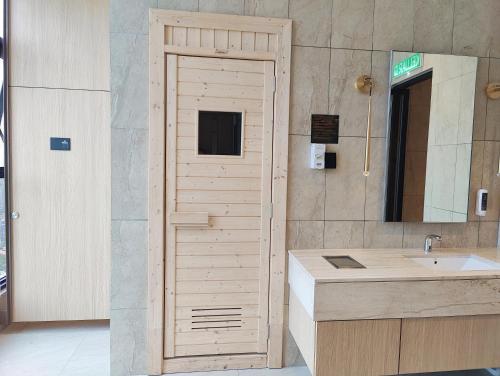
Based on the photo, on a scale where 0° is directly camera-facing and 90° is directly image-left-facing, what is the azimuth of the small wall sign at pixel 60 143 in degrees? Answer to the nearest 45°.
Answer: approximately 0°

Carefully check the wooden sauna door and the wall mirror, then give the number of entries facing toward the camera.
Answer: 2

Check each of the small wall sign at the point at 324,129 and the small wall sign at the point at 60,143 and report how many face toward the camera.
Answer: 2

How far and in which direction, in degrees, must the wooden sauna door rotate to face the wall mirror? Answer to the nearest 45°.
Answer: approximately 90° to its left

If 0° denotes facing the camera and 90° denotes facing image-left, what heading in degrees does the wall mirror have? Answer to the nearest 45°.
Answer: approximately 0°

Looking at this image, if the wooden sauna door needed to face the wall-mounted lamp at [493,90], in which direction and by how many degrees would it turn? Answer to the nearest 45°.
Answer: approximately 90° to its left

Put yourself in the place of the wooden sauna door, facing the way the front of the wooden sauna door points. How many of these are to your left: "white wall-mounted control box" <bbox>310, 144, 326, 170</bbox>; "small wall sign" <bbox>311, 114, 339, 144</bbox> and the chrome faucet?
3

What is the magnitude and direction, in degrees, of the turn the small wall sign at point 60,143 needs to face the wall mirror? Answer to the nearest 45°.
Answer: approximately 45° to its left

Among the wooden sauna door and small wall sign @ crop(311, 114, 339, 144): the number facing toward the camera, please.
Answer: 2

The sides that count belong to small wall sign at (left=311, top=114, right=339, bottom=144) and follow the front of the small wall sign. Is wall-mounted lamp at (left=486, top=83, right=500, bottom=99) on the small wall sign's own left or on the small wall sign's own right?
on the small wall sign's own left
